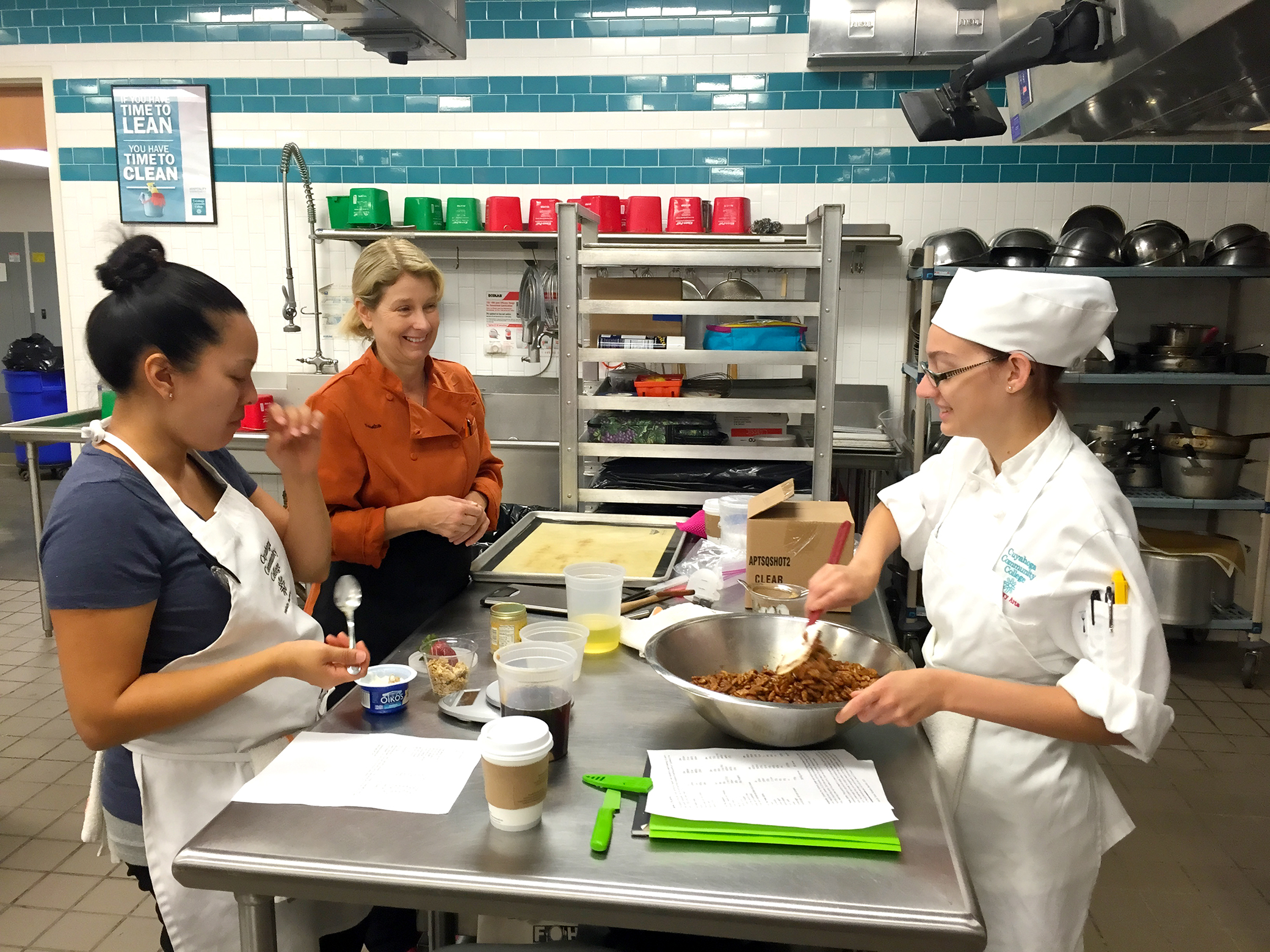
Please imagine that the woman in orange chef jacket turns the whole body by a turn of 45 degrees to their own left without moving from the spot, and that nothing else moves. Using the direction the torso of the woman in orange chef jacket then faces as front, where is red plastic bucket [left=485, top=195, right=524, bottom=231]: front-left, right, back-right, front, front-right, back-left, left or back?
left

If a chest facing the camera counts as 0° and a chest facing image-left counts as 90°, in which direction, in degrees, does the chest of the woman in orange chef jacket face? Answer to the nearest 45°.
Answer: approximately 315°

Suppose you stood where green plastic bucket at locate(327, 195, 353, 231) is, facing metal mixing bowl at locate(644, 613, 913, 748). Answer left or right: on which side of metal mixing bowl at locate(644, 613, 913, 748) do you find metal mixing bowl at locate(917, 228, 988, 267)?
left

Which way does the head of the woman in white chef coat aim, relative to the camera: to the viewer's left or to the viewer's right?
to the viewer's left

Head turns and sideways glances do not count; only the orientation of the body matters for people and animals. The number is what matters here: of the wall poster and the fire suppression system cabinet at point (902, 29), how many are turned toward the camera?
2

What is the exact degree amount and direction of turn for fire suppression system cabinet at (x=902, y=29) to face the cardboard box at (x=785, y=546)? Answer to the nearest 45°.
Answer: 0° — it already faces it

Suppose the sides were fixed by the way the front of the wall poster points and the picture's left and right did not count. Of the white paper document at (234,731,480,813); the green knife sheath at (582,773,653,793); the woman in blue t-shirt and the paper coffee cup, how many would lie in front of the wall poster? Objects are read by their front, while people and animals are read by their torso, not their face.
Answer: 4
